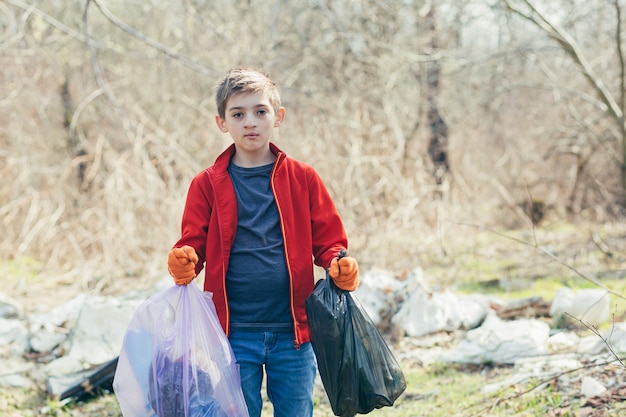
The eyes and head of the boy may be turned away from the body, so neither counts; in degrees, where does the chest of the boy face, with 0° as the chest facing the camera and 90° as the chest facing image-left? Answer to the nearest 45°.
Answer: approximately 0°

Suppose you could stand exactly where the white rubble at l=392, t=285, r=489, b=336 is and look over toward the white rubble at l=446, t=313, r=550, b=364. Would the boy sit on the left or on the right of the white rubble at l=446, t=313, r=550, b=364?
right

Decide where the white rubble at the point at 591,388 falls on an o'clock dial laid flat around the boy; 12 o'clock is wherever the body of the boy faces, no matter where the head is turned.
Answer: The white rubble is roughly at 8 o'clock from the boy.

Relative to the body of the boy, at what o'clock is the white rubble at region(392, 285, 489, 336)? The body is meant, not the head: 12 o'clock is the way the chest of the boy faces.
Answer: The white rubble is roughly at 7 o'clock from the boy.

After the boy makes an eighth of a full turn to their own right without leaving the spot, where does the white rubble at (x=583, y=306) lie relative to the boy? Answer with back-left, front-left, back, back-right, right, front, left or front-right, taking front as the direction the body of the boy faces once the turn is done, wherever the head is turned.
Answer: back

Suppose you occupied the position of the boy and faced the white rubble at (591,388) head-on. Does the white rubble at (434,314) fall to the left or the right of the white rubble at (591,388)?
left

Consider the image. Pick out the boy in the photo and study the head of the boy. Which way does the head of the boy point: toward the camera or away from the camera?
toward the camera

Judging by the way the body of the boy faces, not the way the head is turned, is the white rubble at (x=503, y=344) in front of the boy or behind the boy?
behind
